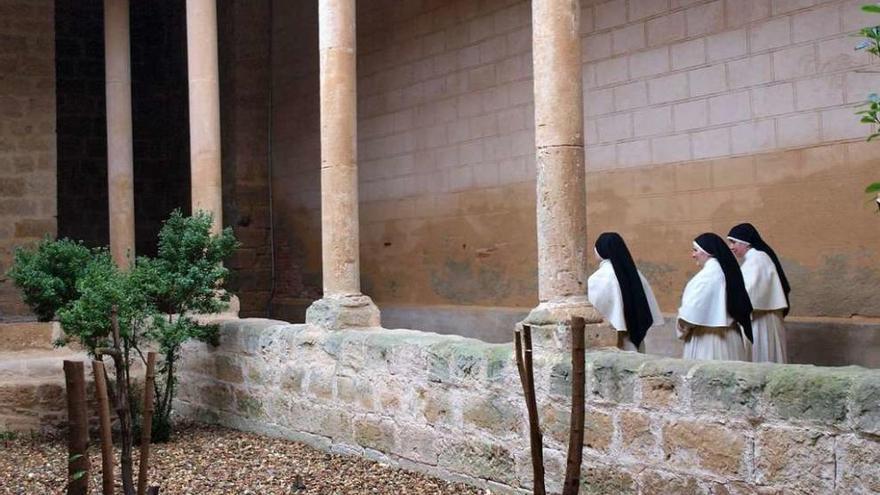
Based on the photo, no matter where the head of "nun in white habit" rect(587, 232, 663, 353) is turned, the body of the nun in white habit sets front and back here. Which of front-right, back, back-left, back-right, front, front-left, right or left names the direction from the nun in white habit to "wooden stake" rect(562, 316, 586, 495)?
back-left

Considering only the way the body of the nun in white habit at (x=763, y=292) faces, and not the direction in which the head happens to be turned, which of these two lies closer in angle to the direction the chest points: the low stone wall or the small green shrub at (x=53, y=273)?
the small green shrub

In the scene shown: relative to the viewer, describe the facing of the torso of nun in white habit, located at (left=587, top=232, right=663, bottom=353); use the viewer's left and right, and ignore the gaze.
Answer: facing away from the viewer and to the left of the viewer

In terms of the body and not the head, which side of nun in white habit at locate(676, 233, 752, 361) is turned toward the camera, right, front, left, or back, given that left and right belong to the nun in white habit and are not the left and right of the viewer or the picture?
left

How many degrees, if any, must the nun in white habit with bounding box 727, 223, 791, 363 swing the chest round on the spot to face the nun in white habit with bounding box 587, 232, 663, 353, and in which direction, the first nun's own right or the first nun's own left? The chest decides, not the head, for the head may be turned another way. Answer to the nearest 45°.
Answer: approximately 45° to the first nun's own left

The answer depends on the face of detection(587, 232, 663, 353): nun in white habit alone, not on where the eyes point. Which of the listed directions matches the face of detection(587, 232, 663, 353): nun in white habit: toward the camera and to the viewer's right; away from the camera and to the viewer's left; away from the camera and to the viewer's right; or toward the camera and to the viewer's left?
away from the camera and to the viewer's left

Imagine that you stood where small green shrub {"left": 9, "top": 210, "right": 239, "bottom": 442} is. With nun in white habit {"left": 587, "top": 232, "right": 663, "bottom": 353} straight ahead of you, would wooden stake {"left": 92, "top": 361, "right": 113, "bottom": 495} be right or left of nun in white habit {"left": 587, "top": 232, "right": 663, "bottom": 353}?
right

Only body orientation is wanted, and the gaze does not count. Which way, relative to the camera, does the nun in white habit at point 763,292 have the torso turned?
to the viewer's left

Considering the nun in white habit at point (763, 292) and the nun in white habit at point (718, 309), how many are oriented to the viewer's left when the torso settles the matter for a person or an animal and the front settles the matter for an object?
2

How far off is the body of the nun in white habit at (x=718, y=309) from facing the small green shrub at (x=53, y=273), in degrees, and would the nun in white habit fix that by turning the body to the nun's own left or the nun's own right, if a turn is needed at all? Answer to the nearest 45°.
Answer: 0° — they already face it
